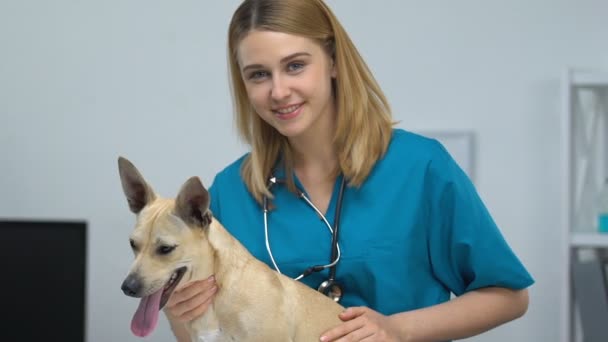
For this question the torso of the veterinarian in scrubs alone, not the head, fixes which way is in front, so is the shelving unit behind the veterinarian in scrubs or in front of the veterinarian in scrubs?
behind

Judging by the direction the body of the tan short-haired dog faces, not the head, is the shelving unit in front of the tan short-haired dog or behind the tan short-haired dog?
behind

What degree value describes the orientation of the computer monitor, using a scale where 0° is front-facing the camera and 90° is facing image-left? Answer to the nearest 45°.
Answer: approximately 0°

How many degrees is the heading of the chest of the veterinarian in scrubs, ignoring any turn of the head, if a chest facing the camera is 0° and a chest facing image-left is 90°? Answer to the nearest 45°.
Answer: approximately 45°

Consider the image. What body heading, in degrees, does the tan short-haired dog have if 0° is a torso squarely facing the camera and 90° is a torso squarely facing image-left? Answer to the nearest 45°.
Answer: approximately 45°

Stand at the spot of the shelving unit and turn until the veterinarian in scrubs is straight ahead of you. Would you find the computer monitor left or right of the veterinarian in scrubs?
right
